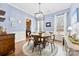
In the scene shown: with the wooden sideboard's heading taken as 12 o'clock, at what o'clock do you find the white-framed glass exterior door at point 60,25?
The white-framed glass exterior door is roughly at 11 o'clock from the wooden sideboard.

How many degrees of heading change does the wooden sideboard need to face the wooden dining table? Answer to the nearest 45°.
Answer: approximately 45° to its left

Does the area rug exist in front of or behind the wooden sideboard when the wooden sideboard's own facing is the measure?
in front

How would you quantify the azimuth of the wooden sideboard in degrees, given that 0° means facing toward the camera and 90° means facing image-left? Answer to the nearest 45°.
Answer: approximately 315°
